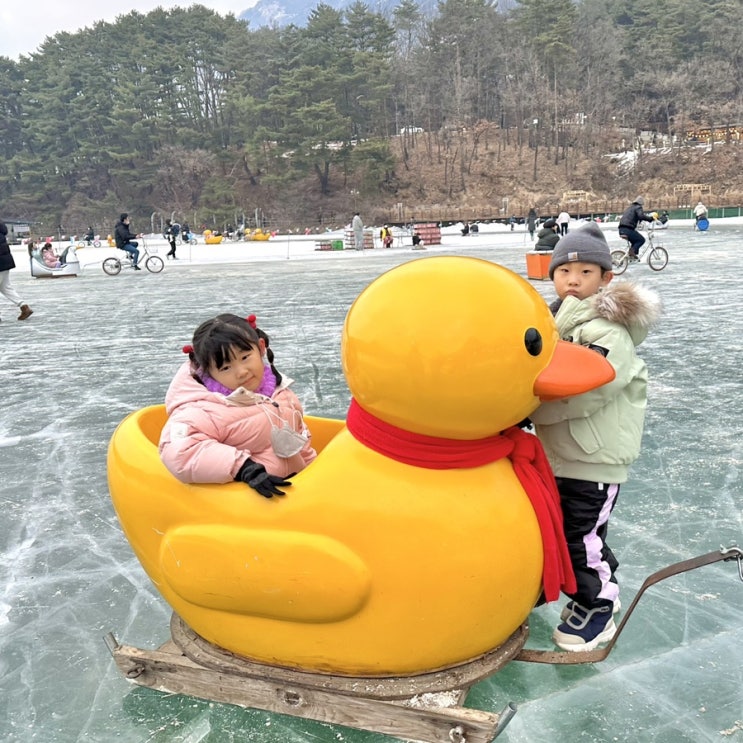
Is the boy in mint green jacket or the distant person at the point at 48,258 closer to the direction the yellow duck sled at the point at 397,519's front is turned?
the boy in mint green jacket

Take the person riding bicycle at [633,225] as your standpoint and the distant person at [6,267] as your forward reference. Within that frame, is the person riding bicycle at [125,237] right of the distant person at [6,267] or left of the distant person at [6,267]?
right

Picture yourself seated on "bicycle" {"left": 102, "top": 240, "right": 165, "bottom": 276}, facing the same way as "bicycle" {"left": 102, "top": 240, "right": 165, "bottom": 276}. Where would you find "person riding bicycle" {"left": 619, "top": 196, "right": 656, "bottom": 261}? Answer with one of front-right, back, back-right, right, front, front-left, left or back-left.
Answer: front-right

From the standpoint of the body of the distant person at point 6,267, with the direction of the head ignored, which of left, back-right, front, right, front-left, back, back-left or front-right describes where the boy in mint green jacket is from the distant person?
left

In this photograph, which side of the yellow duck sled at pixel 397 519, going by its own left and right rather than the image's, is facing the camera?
right

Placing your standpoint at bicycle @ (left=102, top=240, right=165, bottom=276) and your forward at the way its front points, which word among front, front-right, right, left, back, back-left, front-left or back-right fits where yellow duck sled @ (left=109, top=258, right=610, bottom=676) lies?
right

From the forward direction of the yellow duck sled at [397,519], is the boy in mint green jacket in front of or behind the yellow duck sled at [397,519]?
in front

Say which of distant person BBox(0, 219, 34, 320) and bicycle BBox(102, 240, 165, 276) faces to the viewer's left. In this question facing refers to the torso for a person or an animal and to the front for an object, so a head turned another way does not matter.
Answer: the distant person

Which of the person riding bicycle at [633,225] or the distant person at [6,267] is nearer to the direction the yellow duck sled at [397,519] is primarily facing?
the person riding bicycle

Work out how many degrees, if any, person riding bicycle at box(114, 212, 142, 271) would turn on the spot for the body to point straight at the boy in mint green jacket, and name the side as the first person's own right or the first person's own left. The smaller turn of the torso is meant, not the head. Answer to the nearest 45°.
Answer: approximately 90° to the first person's own right

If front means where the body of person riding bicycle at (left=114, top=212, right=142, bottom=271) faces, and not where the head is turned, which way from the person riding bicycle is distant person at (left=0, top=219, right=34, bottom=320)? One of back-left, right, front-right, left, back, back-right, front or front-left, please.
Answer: right

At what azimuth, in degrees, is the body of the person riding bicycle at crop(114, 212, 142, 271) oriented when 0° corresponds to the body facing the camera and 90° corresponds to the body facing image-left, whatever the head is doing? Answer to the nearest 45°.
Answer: approximately 270°
